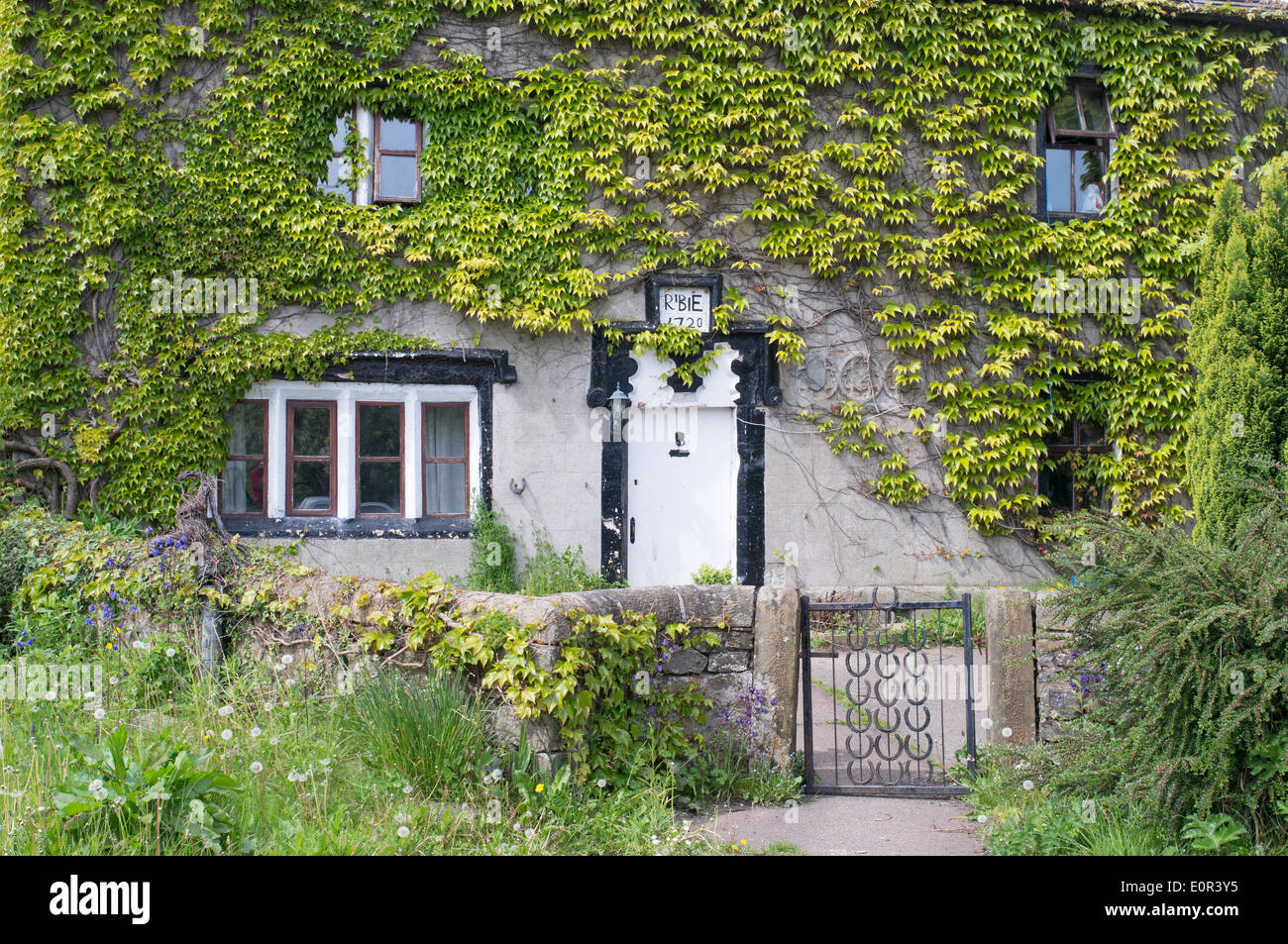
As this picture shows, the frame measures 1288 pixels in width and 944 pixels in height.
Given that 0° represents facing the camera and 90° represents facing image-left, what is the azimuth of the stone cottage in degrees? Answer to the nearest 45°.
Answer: approximately 0°

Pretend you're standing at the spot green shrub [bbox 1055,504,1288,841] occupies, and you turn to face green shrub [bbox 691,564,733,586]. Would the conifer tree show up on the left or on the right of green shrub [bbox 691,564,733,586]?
right

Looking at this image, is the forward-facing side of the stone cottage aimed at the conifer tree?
no

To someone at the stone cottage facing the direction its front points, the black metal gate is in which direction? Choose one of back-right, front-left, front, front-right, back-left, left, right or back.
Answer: front

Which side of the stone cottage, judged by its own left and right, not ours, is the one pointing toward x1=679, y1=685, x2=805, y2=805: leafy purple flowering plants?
front

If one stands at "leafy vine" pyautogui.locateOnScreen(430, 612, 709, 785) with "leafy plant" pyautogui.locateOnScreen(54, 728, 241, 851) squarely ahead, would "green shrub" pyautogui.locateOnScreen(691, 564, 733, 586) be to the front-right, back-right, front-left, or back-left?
back-right

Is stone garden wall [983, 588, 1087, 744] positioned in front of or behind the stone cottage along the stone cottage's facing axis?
in front

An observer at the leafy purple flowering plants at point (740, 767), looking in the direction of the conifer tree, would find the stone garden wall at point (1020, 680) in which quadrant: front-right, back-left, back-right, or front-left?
front-right

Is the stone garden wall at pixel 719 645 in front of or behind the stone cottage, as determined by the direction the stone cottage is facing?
in front
